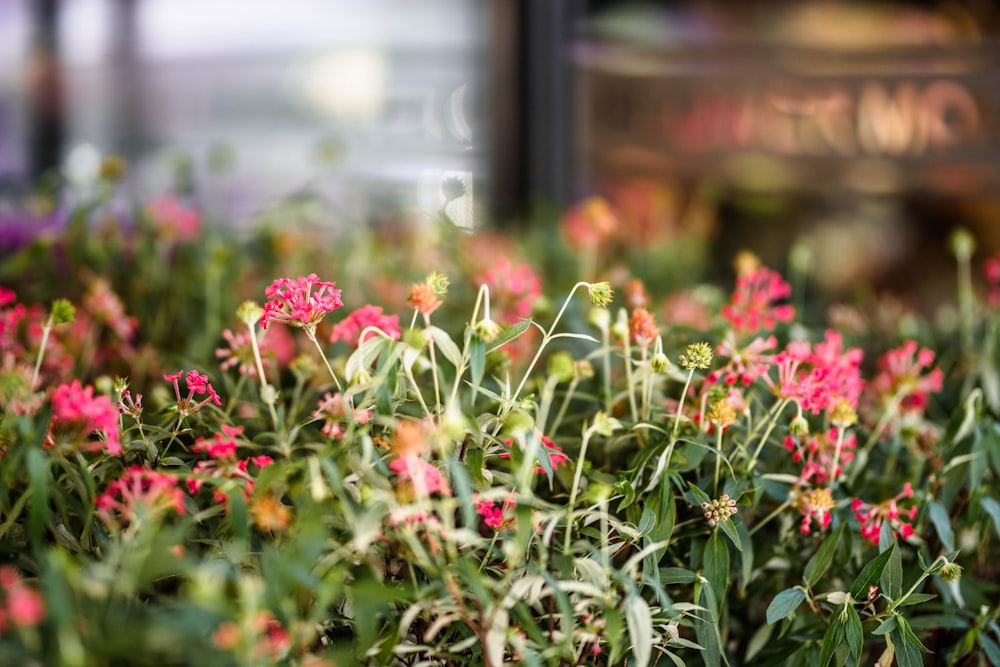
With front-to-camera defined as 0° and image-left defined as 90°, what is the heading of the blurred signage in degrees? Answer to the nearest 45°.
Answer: approximately 0°

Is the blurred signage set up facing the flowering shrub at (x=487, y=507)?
yes
